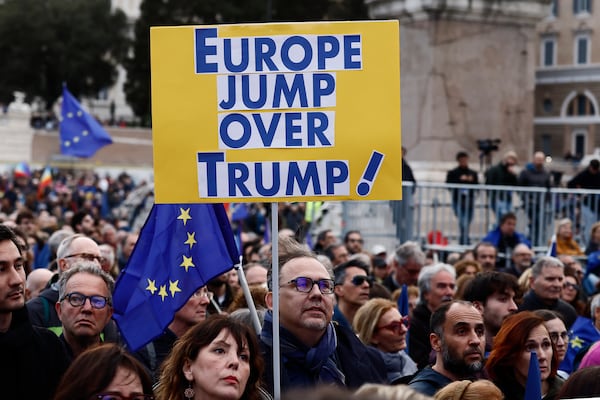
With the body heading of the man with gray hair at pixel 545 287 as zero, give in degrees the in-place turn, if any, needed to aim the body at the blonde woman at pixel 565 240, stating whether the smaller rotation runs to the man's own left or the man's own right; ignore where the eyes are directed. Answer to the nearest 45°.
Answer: approximately 135° to the man's own left

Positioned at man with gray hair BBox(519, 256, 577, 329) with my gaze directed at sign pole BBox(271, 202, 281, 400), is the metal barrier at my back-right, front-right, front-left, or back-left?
back-right

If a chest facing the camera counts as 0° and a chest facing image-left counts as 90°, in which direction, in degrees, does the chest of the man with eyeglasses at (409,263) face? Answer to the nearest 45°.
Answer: approximately 315°

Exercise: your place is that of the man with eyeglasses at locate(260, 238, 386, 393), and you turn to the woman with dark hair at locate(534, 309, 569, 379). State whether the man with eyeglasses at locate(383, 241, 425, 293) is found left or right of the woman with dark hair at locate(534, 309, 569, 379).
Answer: left

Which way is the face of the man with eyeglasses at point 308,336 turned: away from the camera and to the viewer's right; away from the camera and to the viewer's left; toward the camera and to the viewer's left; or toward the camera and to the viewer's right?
toward the camera and to the viewer's right

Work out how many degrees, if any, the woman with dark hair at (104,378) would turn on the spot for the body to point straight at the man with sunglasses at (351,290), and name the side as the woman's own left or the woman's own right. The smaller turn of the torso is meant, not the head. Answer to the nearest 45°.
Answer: approximately 90° to the woman's own left

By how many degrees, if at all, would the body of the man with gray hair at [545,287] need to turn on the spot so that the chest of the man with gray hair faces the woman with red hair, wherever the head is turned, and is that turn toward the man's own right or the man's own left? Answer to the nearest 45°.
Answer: approximately 45° to the man's own right
